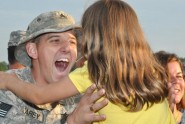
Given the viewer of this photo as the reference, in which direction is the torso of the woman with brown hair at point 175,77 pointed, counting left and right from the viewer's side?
facing the viewer and to the left of the viewer

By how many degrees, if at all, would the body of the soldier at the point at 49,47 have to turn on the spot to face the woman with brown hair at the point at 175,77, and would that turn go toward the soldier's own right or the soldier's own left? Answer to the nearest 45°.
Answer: approximately 45° to the soldier's own left

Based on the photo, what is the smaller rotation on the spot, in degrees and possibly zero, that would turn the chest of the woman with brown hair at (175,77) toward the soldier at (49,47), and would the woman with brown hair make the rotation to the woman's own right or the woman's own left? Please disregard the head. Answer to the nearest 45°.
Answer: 0° — they already face them

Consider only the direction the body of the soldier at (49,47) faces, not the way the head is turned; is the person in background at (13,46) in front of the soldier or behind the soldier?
behind

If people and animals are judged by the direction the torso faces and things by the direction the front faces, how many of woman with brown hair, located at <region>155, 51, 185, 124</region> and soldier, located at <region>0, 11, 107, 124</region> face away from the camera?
0

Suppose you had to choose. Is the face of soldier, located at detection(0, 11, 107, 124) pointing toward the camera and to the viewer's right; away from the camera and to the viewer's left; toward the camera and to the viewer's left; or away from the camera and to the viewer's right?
toward the camera and to the viewer's right

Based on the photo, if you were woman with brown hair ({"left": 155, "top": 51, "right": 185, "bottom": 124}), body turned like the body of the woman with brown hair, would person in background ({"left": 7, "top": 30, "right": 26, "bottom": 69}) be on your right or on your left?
on your right

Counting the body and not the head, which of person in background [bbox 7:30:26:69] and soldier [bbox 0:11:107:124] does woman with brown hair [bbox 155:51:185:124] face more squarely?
the soldier

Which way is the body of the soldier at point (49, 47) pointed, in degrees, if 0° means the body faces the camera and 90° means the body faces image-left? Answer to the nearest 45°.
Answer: approximately 315°

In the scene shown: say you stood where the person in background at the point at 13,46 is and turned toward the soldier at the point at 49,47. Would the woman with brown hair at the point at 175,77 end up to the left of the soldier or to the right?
left

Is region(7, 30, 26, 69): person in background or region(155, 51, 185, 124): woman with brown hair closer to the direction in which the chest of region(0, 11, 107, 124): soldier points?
the woman with brown hair
